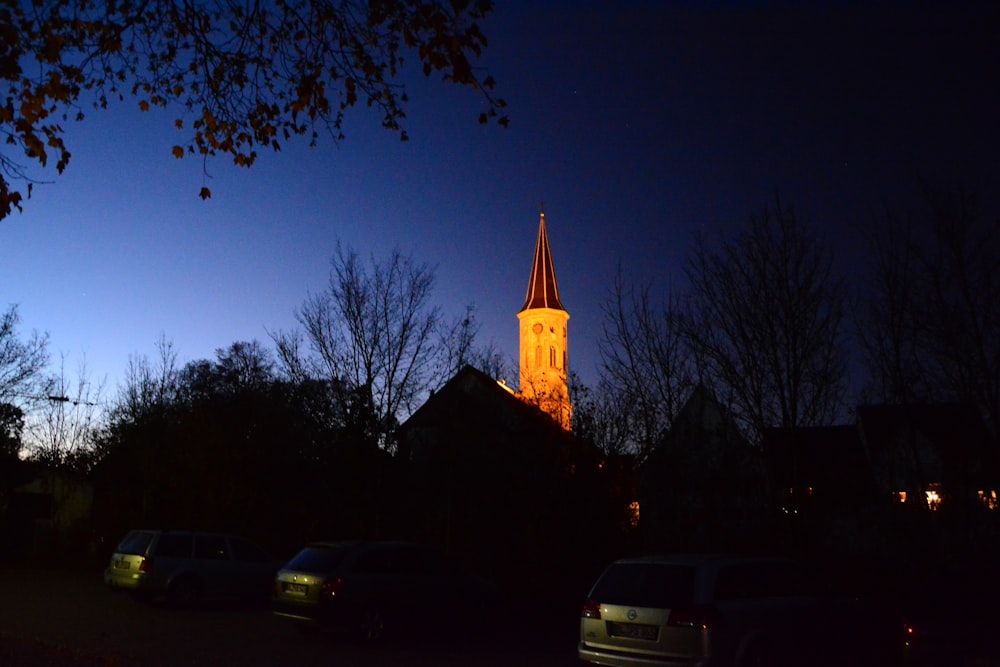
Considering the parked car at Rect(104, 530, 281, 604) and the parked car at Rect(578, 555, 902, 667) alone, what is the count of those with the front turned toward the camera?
0

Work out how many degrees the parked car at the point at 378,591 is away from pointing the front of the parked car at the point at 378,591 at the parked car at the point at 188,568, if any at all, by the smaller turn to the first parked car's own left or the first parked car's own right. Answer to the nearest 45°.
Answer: approximately 90° to the first parked car's own left

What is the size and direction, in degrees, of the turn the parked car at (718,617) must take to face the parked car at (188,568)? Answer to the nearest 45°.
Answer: approximately 90° to its left

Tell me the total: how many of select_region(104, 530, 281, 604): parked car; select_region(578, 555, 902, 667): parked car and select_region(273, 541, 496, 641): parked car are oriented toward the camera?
0

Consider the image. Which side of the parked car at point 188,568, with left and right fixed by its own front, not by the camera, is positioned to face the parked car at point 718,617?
right

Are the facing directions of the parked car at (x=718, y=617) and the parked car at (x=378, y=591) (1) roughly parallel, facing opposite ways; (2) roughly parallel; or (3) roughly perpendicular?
roughly parallel

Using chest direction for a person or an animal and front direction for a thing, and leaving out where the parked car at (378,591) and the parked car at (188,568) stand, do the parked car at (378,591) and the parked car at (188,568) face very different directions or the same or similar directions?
same or similar directions

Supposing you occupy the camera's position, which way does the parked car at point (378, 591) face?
facing away from the viewer and to the right of the viewer

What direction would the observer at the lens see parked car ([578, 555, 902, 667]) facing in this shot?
facing away from the viewer and to the right of the viewer

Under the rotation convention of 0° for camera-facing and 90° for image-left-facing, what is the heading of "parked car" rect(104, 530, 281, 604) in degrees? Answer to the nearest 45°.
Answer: approximately 225°

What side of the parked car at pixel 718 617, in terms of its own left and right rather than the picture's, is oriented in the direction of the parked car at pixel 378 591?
left

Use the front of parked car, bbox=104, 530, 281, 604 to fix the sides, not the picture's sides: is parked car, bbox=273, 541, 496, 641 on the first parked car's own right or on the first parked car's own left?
on the first parked car's own right
